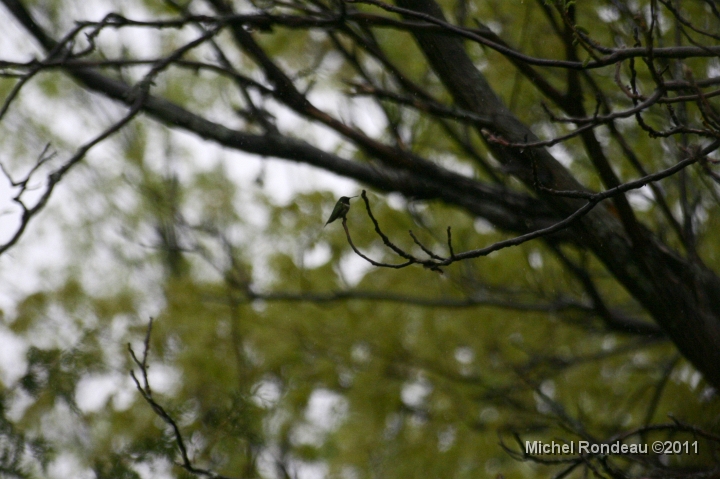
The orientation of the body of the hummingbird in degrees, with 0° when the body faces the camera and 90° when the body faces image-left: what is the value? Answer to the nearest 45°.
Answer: approximately 270°
